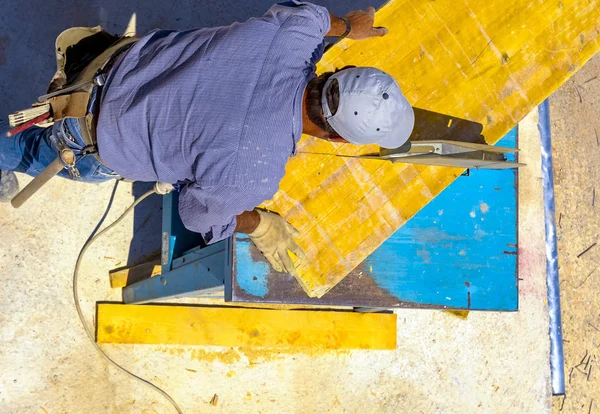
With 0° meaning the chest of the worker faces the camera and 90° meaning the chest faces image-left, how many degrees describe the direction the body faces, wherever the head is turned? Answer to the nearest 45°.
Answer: approximately 270°
